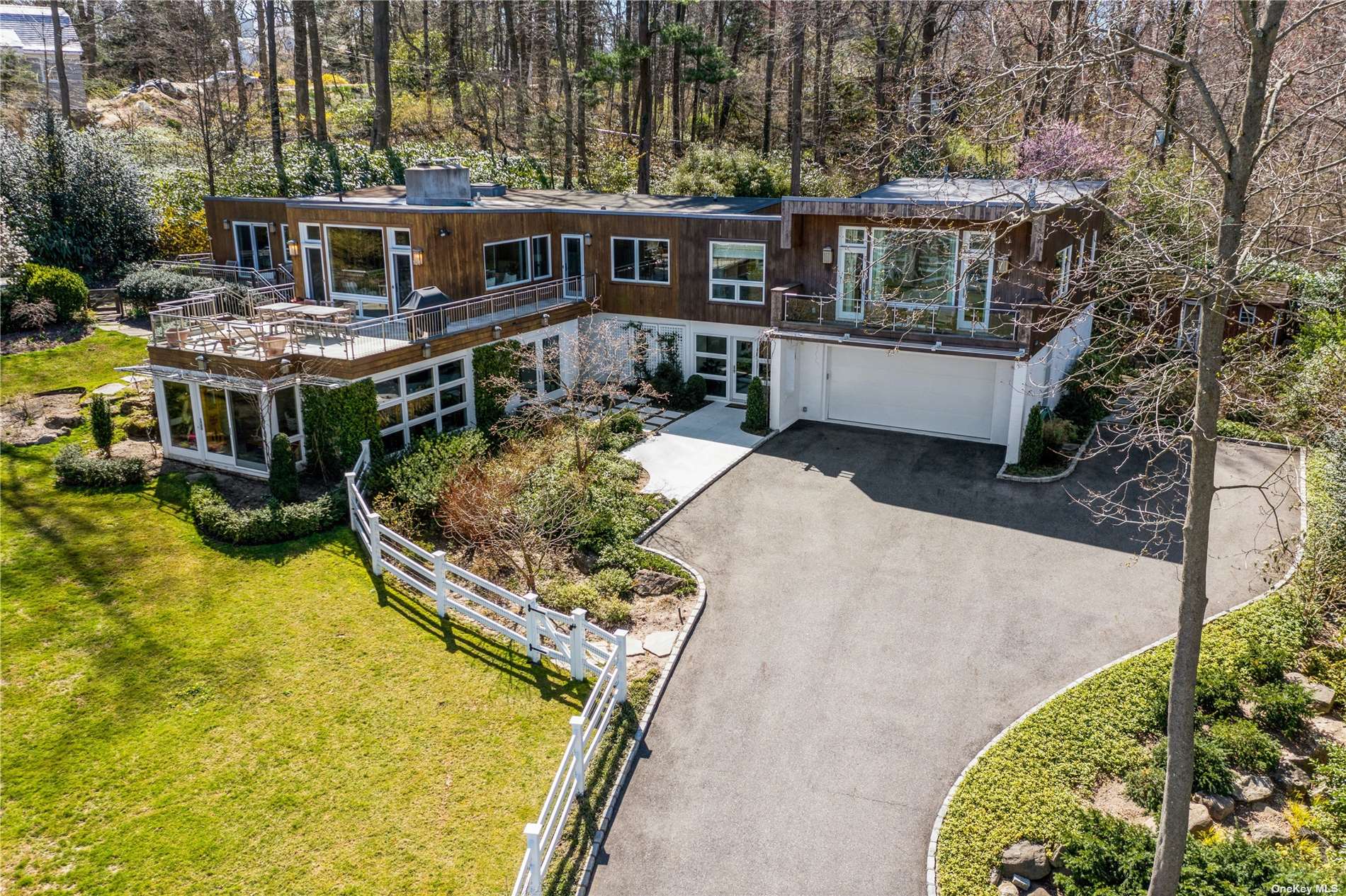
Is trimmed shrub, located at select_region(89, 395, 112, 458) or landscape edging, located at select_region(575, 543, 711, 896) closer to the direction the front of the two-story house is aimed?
the landscape edging

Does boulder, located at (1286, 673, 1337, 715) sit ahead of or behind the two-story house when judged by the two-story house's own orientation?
ahead

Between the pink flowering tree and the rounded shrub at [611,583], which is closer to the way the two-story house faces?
the rounded shrub

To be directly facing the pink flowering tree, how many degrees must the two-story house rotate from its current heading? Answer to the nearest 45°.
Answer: approximately 135° to its left

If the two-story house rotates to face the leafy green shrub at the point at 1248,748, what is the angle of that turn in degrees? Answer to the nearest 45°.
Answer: approximately 45° to its left

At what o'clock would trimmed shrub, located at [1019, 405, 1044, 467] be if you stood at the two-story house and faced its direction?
The trimmed shrub is roughly at 10 o'clock from the two-story house.

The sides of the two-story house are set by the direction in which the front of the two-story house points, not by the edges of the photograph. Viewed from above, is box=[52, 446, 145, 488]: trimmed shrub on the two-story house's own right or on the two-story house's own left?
on the two-story house's own right

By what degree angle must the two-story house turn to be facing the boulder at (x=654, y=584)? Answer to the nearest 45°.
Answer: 0° — it already faces it

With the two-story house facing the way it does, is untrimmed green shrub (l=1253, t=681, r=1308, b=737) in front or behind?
in front

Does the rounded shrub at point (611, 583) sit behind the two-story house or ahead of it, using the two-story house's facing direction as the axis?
ahead

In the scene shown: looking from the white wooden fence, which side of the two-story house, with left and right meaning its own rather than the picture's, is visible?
front

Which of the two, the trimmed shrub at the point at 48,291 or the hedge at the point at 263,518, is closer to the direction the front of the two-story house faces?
the hedge

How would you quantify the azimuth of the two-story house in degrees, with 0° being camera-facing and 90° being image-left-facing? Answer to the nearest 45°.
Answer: approximately 0°
